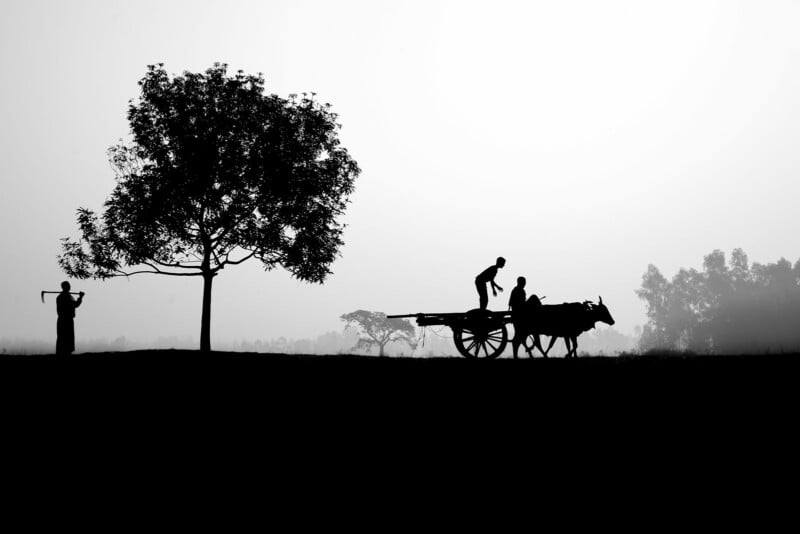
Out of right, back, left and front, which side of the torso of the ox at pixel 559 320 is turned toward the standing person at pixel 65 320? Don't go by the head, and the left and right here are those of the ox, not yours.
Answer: back

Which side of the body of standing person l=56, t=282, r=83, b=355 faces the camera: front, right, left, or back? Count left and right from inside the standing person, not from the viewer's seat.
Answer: right

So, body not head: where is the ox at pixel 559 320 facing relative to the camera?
to the viewer's right

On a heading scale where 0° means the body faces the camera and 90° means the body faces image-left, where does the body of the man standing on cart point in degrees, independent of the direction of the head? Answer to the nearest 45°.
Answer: approximately 270°

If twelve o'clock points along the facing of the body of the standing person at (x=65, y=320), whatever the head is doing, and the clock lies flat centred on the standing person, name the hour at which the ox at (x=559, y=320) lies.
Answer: The ox is roughly at 1 o'clock from the standing person.
